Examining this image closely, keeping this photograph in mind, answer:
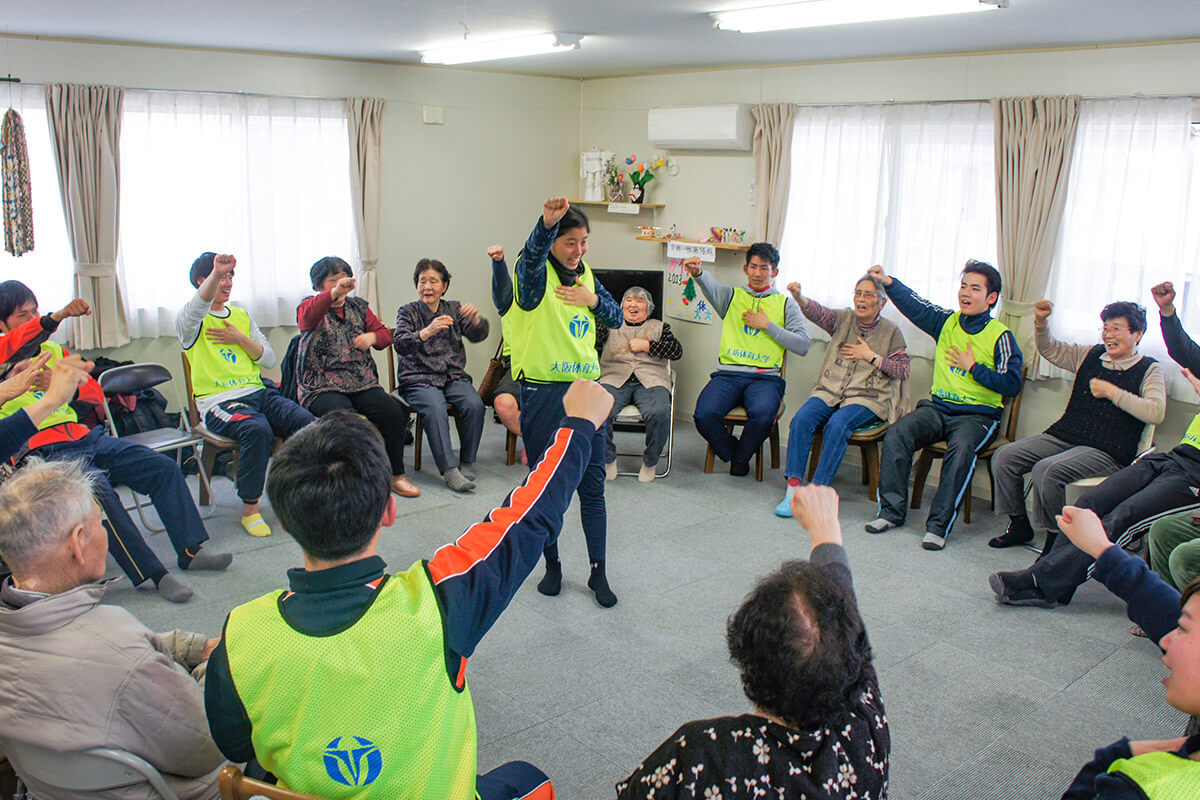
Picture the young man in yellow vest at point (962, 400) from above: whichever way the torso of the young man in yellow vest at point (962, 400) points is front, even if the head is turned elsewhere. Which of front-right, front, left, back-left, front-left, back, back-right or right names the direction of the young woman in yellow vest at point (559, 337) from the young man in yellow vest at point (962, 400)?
front

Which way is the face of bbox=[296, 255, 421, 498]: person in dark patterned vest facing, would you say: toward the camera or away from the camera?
toward the camera

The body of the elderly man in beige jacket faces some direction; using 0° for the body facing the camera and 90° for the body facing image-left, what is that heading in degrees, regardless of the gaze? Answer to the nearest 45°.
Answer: approximately 225°

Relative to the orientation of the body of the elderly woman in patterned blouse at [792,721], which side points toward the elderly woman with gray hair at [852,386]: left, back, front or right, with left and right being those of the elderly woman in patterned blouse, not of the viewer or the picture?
front

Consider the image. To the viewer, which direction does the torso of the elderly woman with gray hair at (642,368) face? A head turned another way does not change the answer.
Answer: toward the camera

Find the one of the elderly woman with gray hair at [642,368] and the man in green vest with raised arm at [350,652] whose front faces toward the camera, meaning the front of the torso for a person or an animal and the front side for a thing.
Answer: the elderly woman with gray hair

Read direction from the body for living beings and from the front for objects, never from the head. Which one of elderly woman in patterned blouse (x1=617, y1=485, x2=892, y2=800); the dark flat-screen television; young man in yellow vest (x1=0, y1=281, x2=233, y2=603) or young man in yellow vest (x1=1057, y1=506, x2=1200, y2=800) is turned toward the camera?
the dark flat-screen television

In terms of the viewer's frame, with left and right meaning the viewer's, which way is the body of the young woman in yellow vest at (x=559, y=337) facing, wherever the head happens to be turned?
facing the viewer and to the right of the viewer

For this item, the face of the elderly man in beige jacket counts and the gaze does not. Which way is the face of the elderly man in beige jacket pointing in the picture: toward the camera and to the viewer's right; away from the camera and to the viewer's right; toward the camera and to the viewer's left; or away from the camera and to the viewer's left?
away from the camera and to the viewer's right

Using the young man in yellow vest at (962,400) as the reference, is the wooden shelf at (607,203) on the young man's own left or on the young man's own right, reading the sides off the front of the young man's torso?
on the young man's own right

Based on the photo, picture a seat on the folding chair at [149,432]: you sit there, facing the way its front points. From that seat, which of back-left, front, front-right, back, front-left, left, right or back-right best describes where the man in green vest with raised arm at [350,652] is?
front-right

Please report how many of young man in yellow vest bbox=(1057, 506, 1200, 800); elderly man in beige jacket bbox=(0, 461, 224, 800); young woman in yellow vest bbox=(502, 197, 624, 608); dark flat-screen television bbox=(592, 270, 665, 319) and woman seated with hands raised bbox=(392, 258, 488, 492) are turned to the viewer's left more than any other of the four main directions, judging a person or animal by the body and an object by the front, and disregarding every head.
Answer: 1

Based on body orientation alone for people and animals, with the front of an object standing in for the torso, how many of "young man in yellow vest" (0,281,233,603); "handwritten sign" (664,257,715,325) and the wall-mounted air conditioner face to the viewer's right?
1

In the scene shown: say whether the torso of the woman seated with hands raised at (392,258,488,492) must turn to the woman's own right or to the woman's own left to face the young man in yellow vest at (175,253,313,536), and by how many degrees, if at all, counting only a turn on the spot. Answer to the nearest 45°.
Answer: approximately 90° to the woman's own right

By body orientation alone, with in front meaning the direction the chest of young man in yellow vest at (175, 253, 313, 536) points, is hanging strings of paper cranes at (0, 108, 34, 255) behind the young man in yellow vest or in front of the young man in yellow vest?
behind

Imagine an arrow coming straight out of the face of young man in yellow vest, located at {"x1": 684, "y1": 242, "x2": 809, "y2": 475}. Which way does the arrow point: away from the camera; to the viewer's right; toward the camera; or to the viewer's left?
toward the camera

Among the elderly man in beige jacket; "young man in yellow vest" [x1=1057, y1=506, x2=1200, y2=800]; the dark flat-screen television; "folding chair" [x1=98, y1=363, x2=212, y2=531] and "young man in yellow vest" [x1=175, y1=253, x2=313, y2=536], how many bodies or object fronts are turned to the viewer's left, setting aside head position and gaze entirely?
1
